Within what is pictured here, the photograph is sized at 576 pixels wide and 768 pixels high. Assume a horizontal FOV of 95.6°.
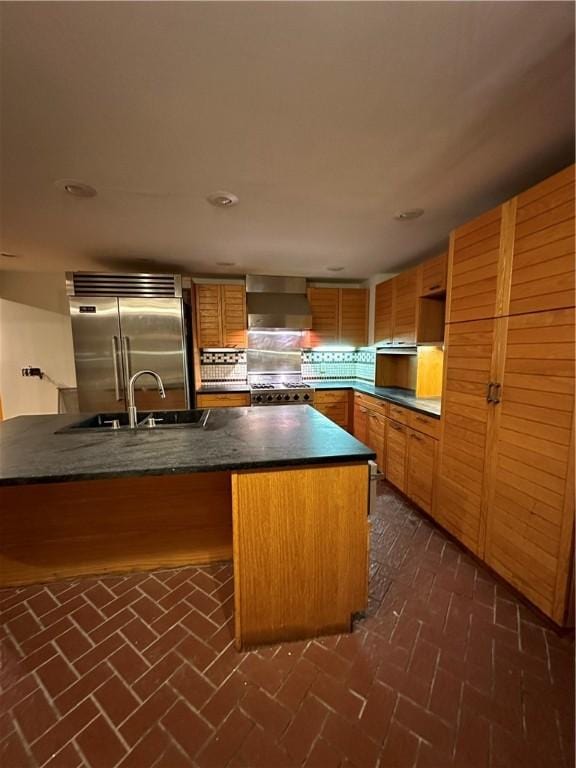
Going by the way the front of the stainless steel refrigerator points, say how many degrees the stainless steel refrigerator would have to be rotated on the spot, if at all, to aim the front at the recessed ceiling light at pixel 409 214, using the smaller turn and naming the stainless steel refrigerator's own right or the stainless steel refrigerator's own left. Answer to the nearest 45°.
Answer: approximately 45° to the stainless steel refrigerator's own left

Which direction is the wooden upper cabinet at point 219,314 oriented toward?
toward the camera

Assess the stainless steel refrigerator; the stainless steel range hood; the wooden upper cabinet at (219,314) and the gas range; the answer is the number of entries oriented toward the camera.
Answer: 4

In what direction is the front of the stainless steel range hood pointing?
toward the camera

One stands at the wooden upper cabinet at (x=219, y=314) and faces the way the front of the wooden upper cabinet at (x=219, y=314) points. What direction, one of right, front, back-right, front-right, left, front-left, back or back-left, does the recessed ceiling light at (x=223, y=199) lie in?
front

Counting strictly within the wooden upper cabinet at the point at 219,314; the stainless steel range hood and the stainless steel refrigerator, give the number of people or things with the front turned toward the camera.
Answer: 3

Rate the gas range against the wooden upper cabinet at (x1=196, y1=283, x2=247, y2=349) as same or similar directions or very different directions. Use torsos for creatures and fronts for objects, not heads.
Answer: same or similar directions

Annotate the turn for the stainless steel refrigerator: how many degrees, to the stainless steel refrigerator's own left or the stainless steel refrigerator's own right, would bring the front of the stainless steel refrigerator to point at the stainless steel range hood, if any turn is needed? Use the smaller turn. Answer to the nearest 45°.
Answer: approximately 90° to the stainless steel refrigerator's own left

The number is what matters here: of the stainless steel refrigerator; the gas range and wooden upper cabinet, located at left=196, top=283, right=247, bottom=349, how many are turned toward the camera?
3

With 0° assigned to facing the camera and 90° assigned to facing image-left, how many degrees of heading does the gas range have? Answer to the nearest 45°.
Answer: approximately 0°

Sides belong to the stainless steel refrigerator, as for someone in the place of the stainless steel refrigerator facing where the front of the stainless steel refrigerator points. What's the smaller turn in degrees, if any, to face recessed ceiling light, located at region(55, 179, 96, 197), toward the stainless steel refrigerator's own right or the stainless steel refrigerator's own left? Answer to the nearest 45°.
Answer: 0° — it already faces it

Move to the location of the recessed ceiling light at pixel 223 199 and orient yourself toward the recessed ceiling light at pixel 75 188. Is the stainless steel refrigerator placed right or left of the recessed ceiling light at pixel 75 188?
right

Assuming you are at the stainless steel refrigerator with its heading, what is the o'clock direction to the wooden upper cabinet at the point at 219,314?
The wooden upper cabinet is roughly at 9 o'clock from the stainless steel refrigerator.

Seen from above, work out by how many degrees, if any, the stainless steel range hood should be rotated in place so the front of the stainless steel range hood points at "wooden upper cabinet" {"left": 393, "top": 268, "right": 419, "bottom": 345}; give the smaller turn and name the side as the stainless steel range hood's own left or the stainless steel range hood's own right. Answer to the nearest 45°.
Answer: approximately 45° to the stainless steel range hood's own left
